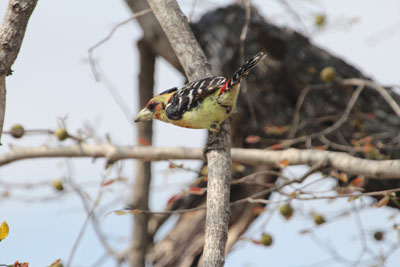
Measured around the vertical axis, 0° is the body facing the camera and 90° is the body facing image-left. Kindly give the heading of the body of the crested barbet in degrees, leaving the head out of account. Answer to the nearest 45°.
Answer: approximately 90°

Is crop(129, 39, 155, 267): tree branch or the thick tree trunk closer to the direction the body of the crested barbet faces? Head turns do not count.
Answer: the tree branch

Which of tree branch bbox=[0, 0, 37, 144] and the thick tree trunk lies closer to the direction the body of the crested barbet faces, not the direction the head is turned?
the tree branch

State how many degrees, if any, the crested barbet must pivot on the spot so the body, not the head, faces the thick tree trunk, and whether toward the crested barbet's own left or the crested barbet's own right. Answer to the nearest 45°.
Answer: approximately 90° to the crested barbet's own right
